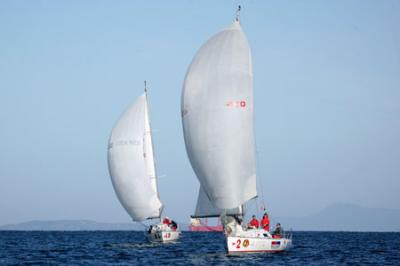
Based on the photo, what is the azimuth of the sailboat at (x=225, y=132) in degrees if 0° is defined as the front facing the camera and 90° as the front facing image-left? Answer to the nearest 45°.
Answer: approximately 45°
